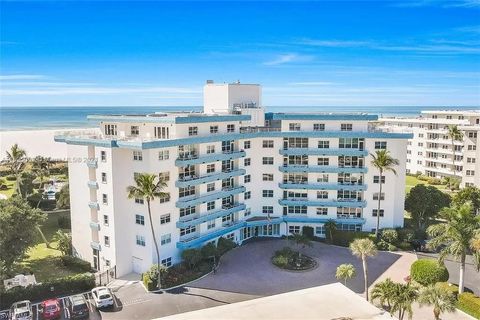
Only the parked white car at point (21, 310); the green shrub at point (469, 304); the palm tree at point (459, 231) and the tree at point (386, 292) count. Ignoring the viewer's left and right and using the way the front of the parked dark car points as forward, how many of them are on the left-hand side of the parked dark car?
1

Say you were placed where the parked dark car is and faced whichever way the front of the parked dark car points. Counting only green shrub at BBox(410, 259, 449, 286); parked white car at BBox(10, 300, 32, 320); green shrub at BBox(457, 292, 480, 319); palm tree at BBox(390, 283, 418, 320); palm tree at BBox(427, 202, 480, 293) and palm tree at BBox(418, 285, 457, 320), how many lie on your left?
1

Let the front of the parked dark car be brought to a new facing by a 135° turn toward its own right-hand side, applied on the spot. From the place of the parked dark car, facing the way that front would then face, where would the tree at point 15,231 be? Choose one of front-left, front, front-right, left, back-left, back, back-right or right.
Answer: back

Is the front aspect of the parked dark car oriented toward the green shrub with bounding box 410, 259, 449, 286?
no

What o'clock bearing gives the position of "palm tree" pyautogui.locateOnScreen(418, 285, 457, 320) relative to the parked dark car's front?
The palm tree is roughly at 4 o'clock from the parked dark car.

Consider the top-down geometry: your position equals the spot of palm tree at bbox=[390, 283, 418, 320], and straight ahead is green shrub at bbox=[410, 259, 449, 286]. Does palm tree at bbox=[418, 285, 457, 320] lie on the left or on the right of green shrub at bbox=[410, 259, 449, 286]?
right

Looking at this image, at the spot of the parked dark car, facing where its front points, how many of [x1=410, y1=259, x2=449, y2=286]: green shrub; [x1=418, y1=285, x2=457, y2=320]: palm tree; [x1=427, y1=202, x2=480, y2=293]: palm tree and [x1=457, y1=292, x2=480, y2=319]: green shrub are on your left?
0

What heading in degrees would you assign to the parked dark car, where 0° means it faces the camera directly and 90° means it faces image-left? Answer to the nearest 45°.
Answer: approximately 180°

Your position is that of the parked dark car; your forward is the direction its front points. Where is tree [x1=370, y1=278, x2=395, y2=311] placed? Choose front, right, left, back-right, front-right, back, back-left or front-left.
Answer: back-right

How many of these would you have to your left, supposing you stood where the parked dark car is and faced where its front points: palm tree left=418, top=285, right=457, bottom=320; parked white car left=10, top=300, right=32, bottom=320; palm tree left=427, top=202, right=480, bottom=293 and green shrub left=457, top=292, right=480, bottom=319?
1

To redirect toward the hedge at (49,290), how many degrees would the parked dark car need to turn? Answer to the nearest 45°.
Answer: approximately 45° to its left

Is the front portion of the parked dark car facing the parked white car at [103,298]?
no
